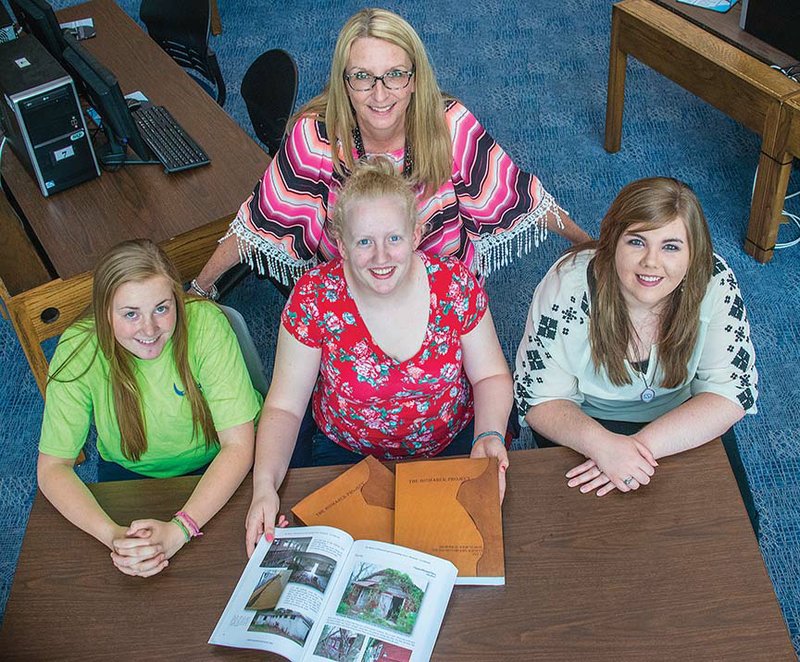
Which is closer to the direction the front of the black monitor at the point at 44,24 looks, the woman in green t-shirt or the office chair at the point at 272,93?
the office chair

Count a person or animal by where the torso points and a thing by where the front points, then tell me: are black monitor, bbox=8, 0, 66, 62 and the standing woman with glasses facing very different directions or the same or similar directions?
very different directions

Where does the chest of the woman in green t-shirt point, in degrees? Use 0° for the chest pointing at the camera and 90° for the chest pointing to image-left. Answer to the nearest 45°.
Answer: approximately 0°

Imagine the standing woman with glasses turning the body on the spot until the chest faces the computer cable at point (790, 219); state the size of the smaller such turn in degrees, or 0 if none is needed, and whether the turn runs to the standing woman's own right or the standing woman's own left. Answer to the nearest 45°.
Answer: approximately 135° to the standing woman's own left

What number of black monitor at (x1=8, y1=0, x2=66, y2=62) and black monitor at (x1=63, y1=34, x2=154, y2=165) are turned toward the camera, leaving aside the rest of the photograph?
0

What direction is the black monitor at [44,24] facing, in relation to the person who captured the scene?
facing away from the viewer and to the right of the viewer

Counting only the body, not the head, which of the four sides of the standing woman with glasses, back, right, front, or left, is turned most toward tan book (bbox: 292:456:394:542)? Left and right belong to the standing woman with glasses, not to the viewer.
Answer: front

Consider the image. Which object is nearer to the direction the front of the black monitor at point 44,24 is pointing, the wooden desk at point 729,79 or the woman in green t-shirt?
the wooden desk

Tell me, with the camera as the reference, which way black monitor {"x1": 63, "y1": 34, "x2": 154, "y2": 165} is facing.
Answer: facing away from the viewer and to the right of the viewer

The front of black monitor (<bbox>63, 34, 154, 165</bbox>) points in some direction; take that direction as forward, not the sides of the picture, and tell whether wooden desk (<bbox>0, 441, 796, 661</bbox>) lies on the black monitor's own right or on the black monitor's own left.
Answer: on the black monitor's own right

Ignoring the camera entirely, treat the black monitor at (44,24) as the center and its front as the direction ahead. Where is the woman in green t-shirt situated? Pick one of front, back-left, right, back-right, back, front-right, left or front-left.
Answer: back-right

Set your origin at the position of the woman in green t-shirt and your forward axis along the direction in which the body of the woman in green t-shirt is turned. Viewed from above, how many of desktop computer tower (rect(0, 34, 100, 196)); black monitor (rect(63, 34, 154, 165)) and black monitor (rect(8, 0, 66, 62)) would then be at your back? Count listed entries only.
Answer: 3

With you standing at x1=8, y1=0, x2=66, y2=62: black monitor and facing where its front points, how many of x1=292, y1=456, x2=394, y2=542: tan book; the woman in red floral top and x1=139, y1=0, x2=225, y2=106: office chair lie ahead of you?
1

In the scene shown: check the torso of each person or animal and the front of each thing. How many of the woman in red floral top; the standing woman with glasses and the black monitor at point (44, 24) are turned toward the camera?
2

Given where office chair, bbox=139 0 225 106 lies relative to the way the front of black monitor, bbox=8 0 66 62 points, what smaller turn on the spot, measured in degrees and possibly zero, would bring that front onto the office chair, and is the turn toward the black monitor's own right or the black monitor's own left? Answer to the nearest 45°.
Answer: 0° — it already faces it
